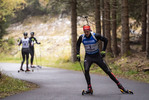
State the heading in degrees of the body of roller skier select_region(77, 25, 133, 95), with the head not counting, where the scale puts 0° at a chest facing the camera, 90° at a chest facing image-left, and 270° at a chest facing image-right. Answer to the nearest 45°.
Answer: approximately 0°
